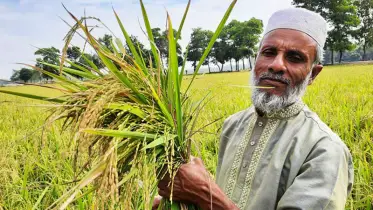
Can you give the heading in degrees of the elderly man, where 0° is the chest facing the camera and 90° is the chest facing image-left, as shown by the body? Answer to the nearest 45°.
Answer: approximately 45°

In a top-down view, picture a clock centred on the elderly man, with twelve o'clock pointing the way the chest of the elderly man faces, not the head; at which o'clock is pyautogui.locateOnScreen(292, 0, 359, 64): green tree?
The green tree is roughly at 5 o'clock from the elderly man.
